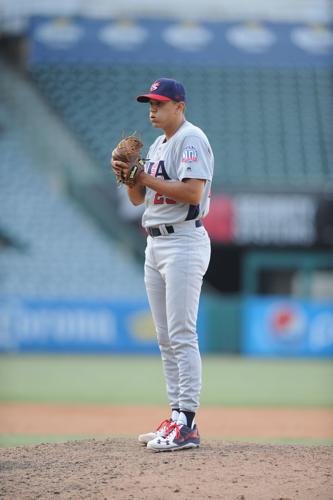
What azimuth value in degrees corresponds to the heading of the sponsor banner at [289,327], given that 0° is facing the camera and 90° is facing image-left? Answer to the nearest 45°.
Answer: approximately 0°

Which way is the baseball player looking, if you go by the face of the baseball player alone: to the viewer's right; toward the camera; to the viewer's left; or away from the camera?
to the viewer's left

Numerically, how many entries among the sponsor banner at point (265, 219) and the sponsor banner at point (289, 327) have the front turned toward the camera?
2

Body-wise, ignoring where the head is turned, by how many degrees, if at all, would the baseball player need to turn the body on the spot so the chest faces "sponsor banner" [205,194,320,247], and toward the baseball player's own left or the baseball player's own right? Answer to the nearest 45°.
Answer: approximately 135° to the baseball player's own right

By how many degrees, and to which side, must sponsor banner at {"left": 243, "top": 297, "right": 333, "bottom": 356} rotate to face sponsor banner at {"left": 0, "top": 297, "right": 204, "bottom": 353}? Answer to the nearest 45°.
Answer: approximately 90° to its right

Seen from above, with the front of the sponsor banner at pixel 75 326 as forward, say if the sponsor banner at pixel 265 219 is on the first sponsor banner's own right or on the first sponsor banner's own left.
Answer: on the first sponsor banner's own left
